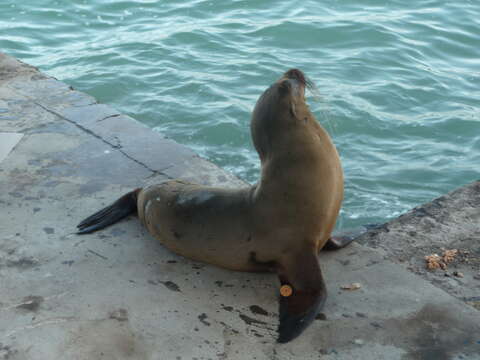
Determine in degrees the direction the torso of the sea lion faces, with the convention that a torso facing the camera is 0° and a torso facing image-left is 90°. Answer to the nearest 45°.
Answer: approximately 270°
